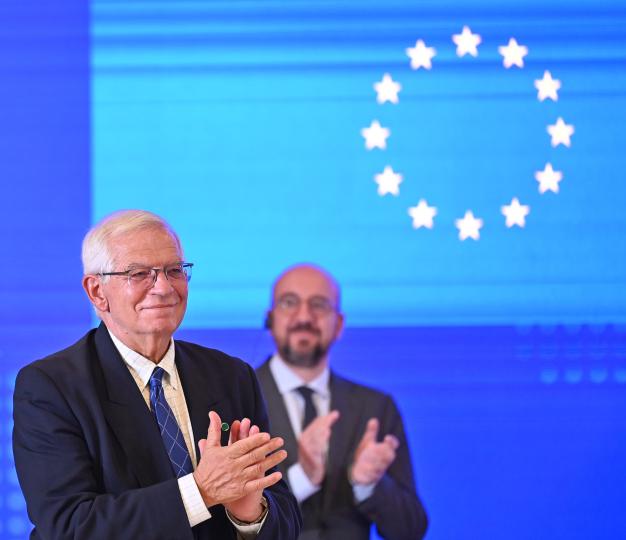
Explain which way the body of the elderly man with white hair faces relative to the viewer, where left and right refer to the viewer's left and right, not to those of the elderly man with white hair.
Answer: facing the viewer and to the right of the viewer
